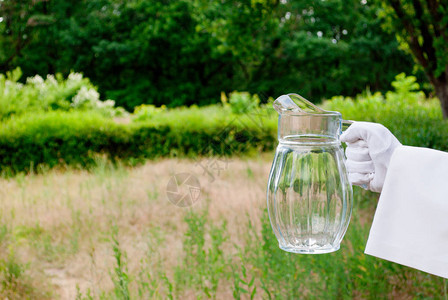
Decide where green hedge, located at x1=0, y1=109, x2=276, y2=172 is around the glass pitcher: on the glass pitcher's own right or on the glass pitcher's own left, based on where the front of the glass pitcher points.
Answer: on the glass pitcher's own right

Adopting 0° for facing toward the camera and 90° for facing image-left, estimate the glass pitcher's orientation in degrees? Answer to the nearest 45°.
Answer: approximately 90°
